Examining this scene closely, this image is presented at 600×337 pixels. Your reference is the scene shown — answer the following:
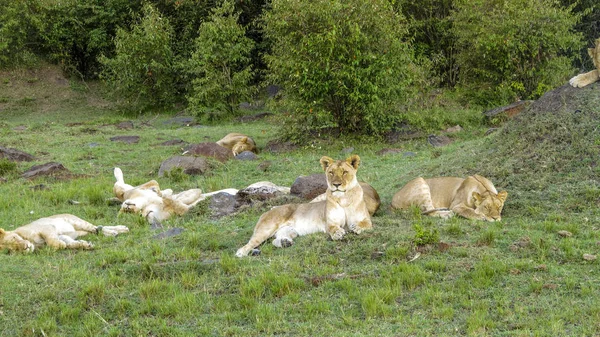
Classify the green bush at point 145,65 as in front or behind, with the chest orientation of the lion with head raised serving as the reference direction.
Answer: behind

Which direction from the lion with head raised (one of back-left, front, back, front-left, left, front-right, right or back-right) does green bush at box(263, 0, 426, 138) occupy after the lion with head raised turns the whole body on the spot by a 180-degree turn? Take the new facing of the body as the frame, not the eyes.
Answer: front-right

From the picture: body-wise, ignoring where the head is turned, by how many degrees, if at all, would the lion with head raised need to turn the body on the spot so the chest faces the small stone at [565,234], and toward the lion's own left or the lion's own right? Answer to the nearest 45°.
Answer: approximately 45° to the lion's own left

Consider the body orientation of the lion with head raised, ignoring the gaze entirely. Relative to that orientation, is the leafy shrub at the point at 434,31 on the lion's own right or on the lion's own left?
on the lion's own left

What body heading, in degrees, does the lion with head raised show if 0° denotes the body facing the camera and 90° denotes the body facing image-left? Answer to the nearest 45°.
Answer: approximately 315°

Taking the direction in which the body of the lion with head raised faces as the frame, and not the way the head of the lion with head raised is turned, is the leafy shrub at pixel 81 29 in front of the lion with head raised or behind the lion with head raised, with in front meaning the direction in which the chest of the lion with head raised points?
behind

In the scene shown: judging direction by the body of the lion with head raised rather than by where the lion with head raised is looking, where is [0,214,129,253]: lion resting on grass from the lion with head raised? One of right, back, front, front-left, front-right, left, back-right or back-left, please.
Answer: back-right

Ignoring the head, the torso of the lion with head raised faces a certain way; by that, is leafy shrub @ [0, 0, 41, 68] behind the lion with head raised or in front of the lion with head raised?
behind
